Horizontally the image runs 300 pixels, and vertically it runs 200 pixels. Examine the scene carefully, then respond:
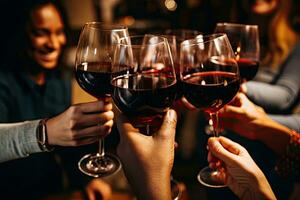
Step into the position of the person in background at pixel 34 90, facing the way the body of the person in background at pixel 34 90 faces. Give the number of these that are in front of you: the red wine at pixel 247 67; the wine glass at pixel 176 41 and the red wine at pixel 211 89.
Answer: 3

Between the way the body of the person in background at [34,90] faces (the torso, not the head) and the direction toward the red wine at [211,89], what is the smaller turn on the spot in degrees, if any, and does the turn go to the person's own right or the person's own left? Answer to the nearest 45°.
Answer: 0° — they already face it

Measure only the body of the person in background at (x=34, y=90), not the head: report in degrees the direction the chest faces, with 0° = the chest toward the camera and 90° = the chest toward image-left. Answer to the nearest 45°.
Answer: approximately 315°

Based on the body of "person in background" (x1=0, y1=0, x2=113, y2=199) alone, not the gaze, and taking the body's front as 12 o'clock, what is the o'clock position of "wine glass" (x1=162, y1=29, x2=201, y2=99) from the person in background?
The wine glass is roughly at 12 o'clock from the person in background.

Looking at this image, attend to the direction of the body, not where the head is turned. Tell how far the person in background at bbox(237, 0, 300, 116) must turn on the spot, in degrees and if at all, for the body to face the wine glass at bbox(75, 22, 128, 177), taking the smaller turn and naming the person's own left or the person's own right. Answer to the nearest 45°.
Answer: approximately 45° to the person's own left

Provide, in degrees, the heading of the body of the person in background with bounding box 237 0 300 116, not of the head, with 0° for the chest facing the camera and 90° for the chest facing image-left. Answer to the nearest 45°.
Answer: approximately 45°

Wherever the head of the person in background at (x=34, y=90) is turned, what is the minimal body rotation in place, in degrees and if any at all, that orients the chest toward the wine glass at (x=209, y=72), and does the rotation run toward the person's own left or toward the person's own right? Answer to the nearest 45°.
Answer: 0° — they already face it

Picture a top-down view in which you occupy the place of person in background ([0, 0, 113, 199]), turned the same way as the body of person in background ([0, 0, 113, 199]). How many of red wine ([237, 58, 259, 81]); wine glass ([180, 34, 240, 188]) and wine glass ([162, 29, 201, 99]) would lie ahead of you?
3

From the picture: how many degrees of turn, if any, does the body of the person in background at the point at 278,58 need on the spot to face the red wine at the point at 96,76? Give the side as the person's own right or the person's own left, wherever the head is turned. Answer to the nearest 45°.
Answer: approximately 45° to the person's own left

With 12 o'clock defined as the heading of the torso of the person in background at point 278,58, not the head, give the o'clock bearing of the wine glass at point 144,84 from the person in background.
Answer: The wine glass is roughly at 11 o'clock from the person in background.
